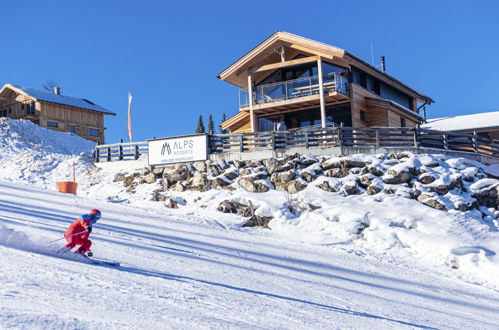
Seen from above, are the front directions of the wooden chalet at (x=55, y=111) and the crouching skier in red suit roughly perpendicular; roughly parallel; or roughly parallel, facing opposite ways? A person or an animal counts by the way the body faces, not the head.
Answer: roughly perpendicular

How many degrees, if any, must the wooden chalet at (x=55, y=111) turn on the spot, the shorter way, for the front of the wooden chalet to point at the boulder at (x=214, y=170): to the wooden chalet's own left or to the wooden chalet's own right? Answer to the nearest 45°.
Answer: approximately 45° to the wooden chalet's own left

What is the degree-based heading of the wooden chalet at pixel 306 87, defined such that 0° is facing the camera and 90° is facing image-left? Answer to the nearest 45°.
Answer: approximately 45°
